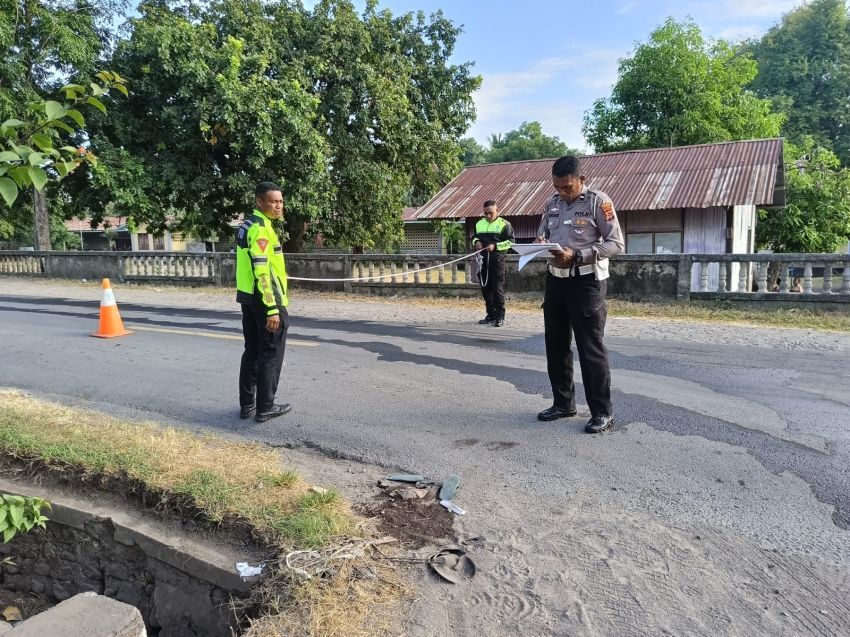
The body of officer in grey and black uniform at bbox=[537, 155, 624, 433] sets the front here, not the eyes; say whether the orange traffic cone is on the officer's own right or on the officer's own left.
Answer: on the officer's own right

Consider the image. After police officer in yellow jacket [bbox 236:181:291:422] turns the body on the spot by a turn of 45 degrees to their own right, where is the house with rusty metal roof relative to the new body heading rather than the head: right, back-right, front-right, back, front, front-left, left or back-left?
left

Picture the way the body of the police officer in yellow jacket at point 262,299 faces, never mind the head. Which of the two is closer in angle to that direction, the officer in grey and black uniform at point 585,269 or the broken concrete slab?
the officer in grey and black uniform

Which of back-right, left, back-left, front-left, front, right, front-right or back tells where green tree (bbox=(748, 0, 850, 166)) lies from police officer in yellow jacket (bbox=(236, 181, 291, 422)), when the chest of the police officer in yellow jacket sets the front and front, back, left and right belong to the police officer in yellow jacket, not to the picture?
front-left

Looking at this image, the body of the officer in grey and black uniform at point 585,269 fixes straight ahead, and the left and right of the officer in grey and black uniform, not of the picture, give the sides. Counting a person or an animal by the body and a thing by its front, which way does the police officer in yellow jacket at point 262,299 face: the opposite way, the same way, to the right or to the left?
the opposite way

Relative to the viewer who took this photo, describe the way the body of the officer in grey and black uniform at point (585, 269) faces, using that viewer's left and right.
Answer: facing the viewer and to the left of the viewer

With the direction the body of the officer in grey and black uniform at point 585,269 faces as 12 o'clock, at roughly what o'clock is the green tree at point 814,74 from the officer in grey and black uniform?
The green tree is roughly at 5 o'clock from the officer in grey and black uniform.

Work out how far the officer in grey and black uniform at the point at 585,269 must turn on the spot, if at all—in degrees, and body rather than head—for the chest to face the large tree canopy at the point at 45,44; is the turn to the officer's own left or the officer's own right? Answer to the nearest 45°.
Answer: approximately 90° to the officer's own right

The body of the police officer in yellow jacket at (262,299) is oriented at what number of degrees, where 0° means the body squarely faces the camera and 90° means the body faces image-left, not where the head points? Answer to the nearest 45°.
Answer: approximately 270°

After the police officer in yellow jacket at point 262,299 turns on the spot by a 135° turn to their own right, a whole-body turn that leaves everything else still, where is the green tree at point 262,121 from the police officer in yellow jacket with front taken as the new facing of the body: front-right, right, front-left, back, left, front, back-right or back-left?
back-right

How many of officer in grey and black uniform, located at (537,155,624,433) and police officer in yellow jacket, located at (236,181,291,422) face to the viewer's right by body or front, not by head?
1

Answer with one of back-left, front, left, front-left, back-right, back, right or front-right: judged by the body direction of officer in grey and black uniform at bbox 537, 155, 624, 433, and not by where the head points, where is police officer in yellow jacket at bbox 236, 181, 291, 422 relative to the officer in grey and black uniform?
front-right

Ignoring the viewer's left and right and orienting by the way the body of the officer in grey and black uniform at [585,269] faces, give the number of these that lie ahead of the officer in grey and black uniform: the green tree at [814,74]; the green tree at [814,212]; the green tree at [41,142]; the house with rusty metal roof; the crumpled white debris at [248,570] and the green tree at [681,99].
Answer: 2

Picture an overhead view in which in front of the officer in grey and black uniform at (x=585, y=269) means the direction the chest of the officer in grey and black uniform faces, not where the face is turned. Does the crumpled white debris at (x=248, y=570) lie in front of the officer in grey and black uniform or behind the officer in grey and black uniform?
in front

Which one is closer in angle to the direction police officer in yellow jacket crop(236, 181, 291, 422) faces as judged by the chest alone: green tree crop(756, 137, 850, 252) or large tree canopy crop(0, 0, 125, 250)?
the green tree

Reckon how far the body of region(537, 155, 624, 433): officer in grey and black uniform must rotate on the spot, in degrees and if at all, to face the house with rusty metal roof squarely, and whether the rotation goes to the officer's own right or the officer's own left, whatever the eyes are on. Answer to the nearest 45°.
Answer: approximately 135° to the officer's own right
